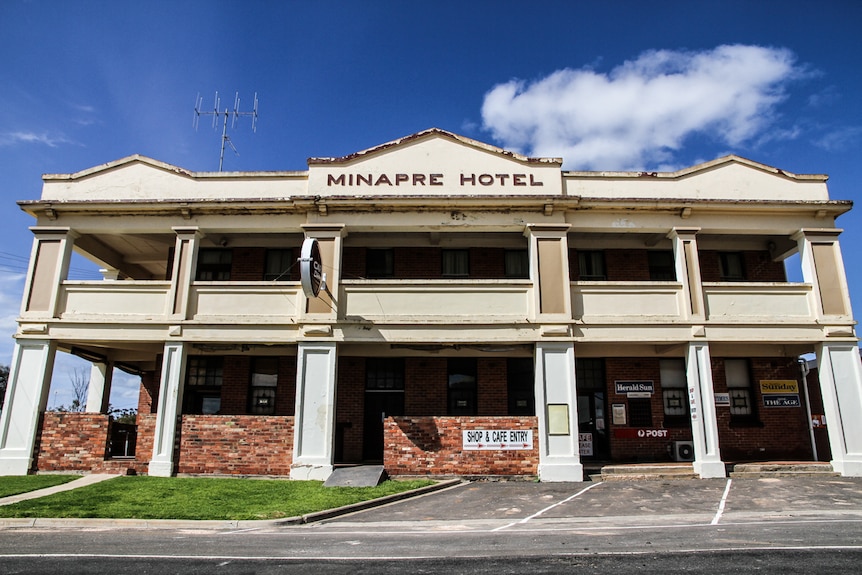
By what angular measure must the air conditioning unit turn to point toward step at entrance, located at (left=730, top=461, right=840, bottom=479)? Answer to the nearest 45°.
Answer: approximately 90° to its left

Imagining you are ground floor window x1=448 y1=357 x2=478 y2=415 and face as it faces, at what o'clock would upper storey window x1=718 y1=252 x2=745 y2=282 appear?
The upper storey window is roughly at 9 o'clock from the ground floor window.

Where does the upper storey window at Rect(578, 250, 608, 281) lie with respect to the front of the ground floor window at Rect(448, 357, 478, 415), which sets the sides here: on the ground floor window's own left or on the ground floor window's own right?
on the ground floor window's own left

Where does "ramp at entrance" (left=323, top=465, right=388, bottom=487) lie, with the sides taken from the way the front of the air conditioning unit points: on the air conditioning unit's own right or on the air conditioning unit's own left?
on the air conditioning unit's own right

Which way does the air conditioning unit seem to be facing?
toward the camera

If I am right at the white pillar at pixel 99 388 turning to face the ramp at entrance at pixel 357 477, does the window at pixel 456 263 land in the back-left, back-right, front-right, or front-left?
front-left

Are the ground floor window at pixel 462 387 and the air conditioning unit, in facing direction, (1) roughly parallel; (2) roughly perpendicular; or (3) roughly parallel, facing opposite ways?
roughly parallel

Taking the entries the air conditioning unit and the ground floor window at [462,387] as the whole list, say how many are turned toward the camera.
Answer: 2

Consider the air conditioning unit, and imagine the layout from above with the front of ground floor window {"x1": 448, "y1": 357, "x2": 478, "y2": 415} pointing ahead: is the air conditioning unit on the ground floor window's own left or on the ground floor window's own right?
on the ground floor window's own left

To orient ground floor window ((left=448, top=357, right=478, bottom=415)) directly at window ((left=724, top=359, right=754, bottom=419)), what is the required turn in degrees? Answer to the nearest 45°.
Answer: approximately 90° to its left

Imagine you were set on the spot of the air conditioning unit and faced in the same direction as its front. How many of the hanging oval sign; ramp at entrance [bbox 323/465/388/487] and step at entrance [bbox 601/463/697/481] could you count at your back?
0

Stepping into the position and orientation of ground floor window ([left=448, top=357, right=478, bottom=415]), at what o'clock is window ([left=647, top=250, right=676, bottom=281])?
The window is roughly at 9 o'clock from the ground floor window.

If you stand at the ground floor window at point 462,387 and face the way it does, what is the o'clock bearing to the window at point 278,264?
The window is roughly at 3 o'clock from the ground floor window.
